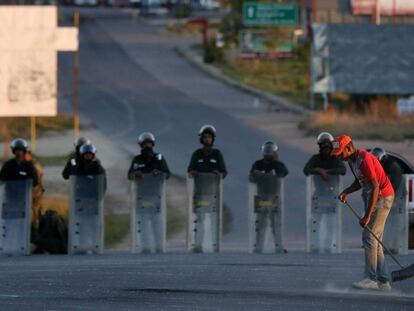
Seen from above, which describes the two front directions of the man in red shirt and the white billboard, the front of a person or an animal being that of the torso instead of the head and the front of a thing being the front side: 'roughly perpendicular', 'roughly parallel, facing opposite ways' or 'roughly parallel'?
roughly perpendicular

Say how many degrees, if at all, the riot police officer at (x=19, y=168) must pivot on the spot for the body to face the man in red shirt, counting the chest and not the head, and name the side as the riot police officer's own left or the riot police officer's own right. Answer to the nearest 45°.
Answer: approximately 45° to the riot police officer's own left

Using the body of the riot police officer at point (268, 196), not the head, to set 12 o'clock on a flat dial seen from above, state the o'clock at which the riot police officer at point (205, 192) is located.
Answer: the riot police officer at point (205, 192) is roughly at 3 o'clock from the riot police officer at point (268, 196).

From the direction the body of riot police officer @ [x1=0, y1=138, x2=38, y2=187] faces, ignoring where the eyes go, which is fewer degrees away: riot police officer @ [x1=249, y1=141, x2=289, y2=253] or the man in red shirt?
the man in red shirt

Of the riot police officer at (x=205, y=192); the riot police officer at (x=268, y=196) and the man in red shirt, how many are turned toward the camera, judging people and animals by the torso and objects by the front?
2

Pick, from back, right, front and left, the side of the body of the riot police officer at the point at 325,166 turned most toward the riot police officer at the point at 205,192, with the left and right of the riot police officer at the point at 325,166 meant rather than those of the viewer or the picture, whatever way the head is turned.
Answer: right

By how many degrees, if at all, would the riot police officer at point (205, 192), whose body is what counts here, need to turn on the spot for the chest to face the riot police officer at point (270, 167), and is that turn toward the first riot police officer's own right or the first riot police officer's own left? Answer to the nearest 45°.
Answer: approximately 90° to the first riot police officer's own left

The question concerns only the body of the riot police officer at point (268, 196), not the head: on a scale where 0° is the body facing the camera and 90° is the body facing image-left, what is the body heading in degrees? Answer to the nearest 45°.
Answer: approximately 0°

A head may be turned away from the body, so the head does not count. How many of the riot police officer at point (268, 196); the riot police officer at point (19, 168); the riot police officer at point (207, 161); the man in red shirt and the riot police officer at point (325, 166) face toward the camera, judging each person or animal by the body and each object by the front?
4

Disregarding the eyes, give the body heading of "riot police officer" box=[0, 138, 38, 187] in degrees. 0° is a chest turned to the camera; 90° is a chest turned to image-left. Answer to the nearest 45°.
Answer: approximately 0°

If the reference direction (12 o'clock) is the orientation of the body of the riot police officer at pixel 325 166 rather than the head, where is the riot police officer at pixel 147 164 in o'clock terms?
the riot police officer at pixel 147 164 is roughly at 3 o'clock from the riot police officer at pixel 325 166.
